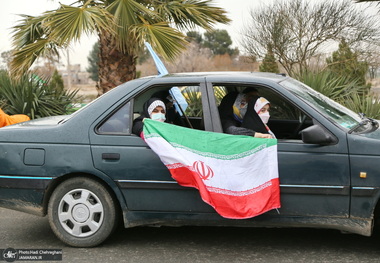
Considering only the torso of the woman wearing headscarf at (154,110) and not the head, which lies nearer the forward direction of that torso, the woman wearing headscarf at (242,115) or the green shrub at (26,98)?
the woman wearing headscarf

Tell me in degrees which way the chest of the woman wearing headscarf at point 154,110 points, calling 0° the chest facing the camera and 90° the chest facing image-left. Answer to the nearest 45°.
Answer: approximately 315°

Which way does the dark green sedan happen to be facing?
to the viewer's right

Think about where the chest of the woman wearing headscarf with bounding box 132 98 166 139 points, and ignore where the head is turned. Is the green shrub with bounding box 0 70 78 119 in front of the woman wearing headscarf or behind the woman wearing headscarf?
behind

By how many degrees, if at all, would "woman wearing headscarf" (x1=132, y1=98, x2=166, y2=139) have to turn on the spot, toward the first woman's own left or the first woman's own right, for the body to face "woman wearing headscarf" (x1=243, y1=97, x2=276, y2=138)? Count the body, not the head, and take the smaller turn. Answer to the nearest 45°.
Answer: approximately 45° to the first woman's own left

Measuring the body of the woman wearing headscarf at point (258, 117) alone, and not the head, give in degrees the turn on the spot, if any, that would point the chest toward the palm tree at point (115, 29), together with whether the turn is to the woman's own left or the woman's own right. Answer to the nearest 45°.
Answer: approximately 180°

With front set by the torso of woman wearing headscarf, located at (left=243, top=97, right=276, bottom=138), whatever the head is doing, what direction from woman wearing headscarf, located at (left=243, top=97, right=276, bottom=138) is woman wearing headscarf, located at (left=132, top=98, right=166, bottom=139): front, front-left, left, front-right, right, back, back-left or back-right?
back-right

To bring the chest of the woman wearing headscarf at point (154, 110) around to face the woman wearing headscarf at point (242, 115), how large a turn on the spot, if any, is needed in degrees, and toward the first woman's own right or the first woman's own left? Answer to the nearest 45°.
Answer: approximately 45° to the first woman's own left

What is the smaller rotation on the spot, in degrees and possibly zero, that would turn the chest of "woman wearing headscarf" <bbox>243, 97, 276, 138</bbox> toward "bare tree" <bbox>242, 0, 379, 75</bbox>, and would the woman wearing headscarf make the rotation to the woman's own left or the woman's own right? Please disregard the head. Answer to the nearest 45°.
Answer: approximately 135° to the woman's own left

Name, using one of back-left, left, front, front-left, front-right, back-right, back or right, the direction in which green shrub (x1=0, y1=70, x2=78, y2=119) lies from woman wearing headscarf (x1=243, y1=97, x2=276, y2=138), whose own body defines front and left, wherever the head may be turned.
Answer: back
